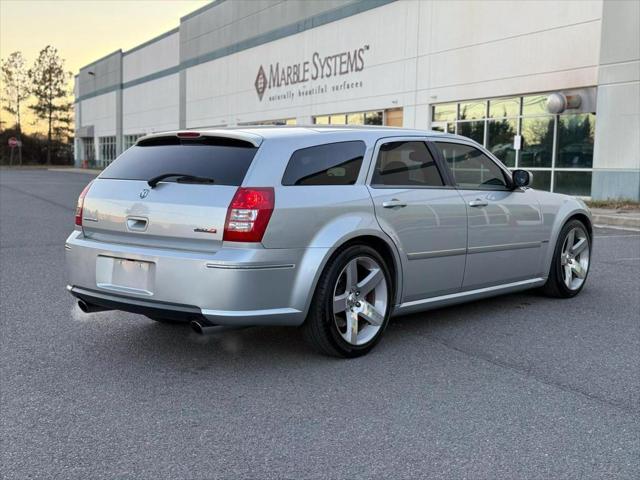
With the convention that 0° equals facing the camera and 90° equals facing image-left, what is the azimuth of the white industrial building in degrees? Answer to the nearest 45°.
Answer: approximately 45°

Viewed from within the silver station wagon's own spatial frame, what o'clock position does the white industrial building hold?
The white industrial building is roughly at 11 o'clock from the silver station wagon.

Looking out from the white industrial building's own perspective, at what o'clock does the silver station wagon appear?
The silver station wagon is roughly at 11 o'clock from the white industrial building.

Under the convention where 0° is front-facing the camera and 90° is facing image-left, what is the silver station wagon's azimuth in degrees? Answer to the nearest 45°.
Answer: approximately 225°

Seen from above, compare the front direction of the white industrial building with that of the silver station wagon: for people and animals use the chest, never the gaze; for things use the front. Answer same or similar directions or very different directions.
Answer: very different directions
